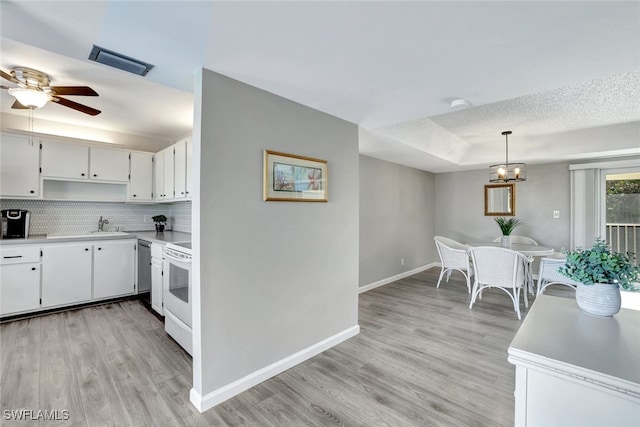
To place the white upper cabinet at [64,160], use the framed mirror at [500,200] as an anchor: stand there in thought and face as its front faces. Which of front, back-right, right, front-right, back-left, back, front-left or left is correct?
front-right

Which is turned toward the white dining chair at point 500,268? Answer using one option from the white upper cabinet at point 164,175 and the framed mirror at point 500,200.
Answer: the framed mirror

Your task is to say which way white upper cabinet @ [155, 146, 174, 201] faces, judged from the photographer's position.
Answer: facing the viewer and to the left of the viewer

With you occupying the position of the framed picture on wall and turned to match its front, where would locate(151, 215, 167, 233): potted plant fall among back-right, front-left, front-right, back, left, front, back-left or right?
back

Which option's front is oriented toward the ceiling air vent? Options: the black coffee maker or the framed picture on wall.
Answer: the black coffee maker

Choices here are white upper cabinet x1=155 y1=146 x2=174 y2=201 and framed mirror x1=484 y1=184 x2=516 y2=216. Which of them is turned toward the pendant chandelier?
the framed mirror

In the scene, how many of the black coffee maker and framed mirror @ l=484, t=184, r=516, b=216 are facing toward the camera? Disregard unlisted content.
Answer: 2

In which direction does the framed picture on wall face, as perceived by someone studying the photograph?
facing the viewer and to the right of the viewer

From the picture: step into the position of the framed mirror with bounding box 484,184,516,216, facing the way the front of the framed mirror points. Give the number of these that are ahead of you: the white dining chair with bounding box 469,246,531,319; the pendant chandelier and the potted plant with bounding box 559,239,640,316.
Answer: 3

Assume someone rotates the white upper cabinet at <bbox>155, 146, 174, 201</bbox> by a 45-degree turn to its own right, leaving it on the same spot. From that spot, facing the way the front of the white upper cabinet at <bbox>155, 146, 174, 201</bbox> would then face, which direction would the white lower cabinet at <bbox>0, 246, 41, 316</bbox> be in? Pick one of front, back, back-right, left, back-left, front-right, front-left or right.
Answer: front

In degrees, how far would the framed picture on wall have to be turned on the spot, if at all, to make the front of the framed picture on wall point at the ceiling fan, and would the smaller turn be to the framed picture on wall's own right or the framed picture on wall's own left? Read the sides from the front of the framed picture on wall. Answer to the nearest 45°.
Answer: approximately 135° to the framed picture on wall's own right

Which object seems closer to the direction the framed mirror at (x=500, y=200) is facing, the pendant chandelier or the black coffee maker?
the pendant chandelier
